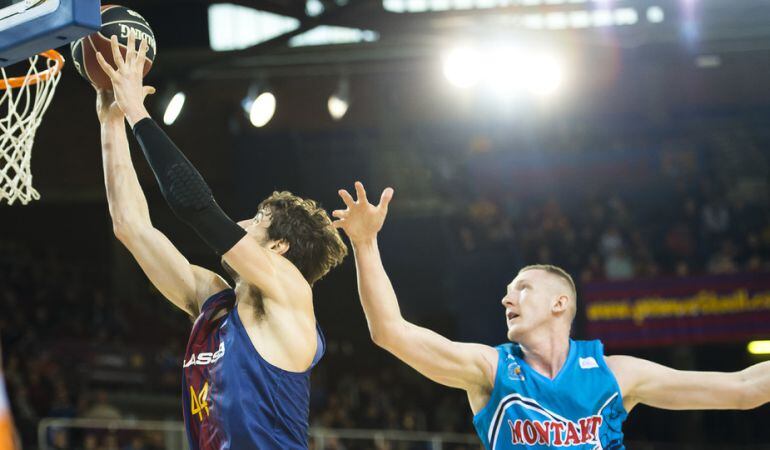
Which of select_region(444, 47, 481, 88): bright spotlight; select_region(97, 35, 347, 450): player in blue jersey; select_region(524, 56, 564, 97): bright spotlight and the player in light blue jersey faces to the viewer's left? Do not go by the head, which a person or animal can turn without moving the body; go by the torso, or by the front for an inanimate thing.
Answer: the player in blue jersey

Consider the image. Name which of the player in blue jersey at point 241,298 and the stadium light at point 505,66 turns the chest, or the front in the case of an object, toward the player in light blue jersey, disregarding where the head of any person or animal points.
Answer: the stadium light

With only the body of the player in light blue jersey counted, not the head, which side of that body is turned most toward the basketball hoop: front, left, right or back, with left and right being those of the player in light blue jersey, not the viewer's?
right

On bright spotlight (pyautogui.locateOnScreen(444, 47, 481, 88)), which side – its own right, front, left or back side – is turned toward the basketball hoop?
front

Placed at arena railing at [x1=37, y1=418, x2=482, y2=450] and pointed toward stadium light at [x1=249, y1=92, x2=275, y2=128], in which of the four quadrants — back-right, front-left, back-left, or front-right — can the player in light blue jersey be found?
back-right

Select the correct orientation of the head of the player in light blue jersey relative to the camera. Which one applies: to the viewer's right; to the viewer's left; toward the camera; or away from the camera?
to the viewer's left

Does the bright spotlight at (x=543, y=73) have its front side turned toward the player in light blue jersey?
yes

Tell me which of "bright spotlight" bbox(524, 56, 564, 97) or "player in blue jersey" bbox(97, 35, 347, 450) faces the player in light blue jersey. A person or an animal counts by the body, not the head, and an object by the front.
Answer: the bright spotlight

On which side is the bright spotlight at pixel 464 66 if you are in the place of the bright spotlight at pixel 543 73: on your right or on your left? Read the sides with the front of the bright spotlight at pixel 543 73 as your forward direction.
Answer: on your right

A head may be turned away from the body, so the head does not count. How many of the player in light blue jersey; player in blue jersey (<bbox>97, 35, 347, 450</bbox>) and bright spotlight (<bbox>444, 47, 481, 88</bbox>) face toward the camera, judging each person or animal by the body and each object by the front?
2

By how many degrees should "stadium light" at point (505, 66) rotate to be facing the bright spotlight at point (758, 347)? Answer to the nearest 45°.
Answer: approximately 135° to its left

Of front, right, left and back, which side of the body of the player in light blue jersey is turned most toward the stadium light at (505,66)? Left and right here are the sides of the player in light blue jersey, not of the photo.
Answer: back

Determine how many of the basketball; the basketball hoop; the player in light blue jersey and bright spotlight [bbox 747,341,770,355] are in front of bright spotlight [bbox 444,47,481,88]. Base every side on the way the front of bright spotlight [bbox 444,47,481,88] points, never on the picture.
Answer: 3

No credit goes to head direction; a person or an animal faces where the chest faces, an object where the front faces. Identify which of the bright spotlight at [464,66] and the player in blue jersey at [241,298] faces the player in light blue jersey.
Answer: the bright spotlight
